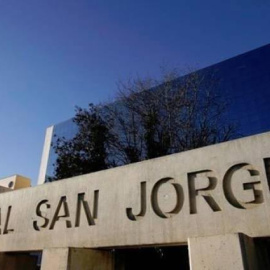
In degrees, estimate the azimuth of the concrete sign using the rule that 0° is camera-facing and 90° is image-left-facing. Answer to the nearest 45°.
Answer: approximately 45°
